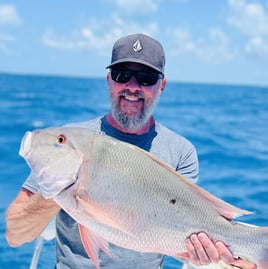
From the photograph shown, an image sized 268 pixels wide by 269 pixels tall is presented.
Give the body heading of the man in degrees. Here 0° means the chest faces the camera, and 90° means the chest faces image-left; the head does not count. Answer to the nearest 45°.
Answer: approximately 0°
